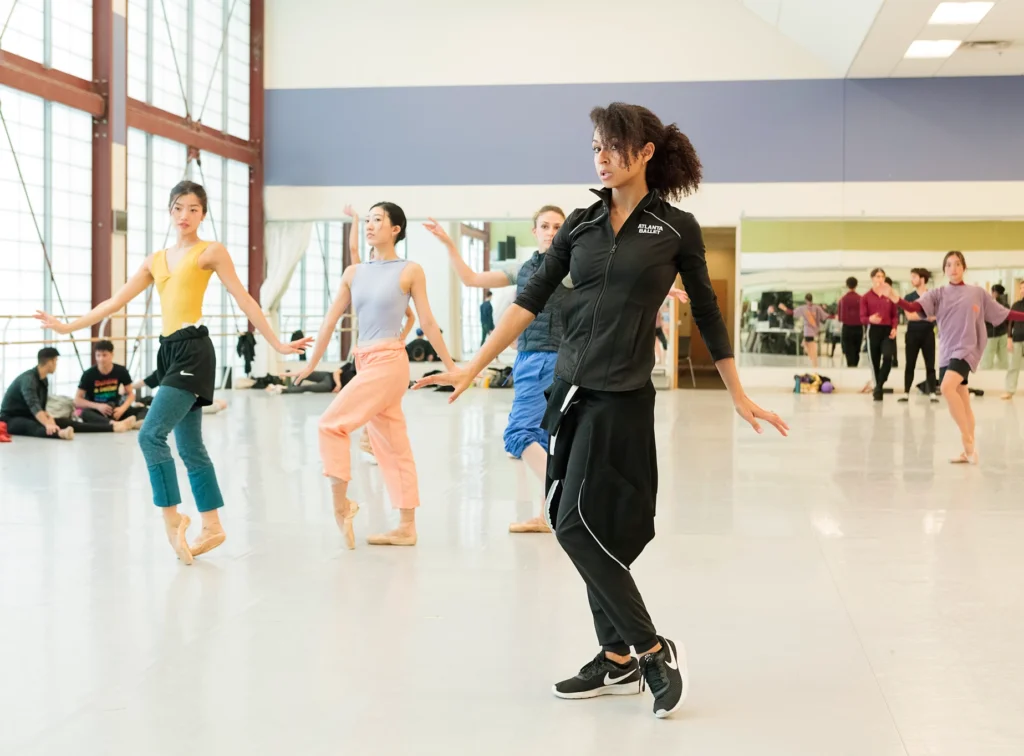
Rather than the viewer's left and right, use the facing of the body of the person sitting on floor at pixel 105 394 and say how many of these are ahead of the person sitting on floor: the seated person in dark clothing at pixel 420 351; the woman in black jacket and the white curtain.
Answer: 1

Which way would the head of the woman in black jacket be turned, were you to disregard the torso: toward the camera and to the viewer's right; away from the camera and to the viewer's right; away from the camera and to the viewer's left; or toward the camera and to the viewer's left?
toward the camera and to the viewer's left

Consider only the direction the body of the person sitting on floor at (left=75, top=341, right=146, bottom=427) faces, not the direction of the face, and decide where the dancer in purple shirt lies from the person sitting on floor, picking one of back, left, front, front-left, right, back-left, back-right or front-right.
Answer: front-left

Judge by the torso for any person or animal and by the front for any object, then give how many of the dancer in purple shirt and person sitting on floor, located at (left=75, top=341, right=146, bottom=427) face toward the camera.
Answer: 2

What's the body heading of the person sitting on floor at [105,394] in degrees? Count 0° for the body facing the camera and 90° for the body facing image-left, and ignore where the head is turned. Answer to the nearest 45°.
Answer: approximately 0°

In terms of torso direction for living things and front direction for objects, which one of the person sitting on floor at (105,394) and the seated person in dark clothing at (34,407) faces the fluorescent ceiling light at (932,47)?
the seated person in dark clothing

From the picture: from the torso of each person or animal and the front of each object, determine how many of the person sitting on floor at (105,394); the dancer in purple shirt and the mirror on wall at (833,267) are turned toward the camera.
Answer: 3

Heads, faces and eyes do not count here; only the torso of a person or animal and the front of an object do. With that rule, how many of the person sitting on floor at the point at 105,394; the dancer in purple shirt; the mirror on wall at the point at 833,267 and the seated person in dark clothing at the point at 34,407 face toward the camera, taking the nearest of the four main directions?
3

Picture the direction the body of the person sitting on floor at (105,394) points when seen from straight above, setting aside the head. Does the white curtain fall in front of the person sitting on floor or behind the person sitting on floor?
behind

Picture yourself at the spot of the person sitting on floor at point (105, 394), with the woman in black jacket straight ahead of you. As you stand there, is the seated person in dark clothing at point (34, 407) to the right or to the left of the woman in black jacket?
right
